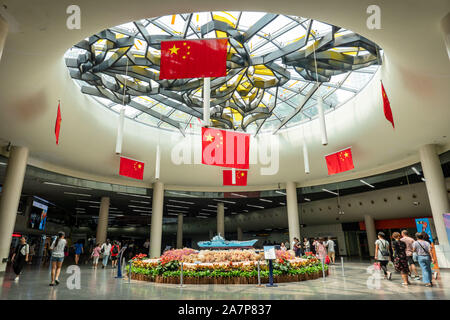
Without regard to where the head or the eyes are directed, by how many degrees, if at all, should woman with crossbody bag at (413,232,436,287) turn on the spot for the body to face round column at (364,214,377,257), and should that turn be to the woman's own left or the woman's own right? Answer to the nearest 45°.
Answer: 0° — they already face it

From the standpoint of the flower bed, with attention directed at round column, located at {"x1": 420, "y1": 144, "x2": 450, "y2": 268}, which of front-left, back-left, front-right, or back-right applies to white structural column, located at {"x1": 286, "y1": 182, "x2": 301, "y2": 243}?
front-left

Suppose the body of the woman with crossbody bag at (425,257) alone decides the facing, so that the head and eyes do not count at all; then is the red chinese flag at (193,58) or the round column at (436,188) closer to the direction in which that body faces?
the round column

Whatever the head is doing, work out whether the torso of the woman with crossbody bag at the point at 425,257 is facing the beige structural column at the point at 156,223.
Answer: no

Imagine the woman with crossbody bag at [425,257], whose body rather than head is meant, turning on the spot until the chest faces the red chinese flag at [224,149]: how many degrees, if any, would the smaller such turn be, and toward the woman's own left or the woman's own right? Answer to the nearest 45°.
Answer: approximately 90° to the woman's own left

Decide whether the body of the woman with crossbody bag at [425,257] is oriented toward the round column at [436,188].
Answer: yes

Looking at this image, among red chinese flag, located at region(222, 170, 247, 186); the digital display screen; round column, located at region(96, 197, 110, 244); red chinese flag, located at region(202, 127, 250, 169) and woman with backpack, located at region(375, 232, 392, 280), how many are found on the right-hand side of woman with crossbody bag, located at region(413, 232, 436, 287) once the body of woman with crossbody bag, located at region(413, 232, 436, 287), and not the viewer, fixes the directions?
0

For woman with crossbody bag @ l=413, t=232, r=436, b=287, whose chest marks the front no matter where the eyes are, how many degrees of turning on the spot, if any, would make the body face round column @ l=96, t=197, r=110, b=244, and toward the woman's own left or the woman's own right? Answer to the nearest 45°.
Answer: approximately 90° to the woman's own left

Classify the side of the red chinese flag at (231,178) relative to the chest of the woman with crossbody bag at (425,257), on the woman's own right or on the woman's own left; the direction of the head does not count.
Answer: on the woman's own left

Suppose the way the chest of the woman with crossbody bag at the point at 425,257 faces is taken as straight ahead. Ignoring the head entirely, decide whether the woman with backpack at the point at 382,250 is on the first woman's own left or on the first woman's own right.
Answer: on the first woman's own left

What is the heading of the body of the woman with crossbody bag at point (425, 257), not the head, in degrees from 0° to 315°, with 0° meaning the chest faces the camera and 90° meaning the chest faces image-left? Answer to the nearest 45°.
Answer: approximately 180°

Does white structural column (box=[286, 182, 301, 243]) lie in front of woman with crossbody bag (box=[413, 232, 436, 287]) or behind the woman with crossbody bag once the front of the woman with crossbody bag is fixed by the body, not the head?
in front

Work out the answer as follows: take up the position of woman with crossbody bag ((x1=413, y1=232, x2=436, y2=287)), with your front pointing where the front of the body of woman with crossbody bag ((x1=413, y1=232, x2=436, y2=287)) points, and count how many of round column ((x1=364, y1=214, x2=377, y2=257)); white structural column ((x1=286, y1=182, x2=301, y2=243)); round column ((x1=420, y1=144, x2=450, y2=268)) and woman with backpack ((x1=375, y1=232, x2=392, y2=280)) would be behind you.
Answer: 0

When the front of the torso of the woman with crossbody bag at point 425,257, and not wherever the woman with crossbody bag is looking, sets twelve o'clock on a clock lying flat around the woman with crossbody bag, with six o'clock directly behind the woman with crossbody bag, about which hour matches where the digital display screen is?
The digital display screen is roughly at 9 o'clock from the woman with crossbody bag.

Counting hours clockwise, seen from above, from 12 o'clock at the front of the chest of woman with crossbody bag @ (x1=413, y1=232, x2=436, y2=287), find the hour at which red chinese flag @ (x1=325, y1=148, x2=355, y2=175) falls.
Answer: The red chinese flag is roughly at 11 o'clock from the woman with crossbody bag.

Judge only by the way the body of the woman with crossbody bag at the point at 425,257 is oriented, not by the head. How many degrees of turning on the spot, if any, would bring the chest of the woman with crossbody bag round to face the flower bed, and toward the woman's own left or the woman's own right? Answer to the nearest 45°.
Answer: approximately 90° to the woman's own left

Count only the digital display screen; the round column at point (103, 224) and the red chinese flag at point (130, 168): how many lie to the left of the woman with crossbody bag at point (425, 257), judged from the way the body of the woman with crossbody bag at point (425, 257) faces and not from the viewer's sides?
3

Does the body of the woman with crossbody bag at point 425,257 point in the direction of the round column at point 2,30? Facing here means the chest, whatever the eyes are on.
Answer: no

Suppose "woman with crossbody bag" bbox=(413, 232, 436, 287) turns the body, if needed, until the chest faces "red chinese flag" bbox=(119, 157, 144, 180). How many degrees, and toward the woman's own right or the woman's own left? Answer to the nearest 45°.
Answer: approximately 90° to the woman's own left

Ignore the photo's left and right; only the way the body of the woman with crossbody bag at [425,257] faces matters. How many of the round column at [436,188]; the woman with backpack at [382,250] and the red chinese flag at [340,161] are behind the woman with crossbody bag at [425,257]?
0
